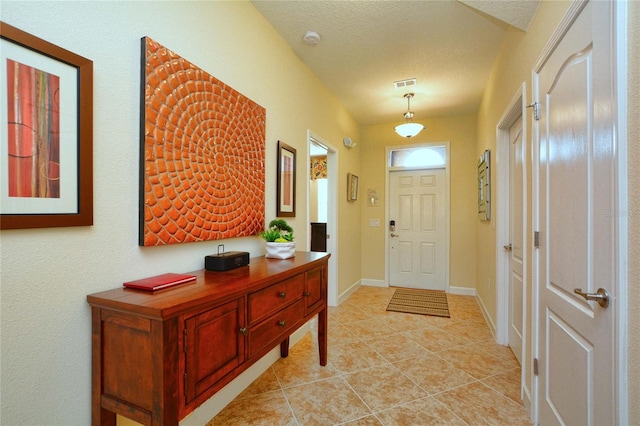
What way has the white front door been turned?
toward the camera

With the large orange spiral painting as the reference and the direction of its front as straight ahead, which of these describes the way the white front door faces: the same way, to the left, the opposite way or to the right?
to the right

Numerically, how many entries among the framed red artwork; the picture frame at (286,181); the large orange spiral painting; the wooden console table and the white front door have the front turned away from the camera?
0

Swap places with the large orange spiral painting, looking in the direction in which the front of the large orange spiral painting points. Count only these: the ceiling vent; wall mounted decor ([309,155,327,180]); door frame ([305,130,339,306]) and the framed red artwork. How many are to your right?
1

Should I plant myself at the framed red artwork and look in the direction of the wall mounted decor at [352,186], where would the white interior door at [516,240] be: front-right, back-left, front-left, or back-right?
front-right

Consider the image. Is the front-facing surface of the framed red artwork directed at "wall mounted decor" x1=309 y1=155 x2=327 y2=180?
no

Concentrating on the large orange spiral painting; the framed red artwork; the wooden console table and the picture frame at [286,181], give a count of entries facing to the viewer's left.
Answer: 0

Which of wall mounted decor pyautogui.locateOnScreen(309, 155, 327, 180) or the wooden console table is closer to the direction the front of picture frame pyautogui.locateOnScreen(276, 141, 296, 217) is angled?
the wooden console table

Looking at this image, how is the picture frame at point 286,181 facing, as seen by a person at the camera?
facing the viewer and to the right of the viewer

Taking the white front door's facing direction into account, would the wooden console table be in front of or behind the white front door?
in front

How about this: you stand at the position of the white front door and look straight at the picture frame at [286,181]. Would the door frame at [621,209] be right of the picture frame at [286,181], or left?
left

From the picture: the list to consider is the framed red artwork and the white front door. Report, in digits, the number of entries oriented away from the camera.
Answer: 0

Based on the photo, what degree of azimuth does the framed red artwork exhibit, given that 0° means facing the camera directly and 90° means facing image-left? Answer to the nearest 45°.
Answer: approximately 315°

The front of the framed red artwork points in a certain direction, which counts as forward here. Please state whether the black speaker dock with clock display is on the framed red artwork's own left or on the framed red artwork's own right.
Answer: on the framed red artwork's own left
